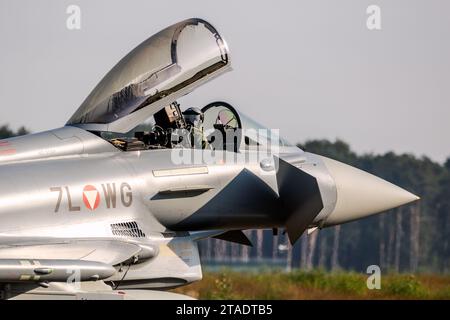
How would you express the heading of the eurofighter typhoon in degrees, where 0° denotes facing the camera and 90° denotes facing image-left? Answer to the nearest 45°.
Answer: approximately 270°
